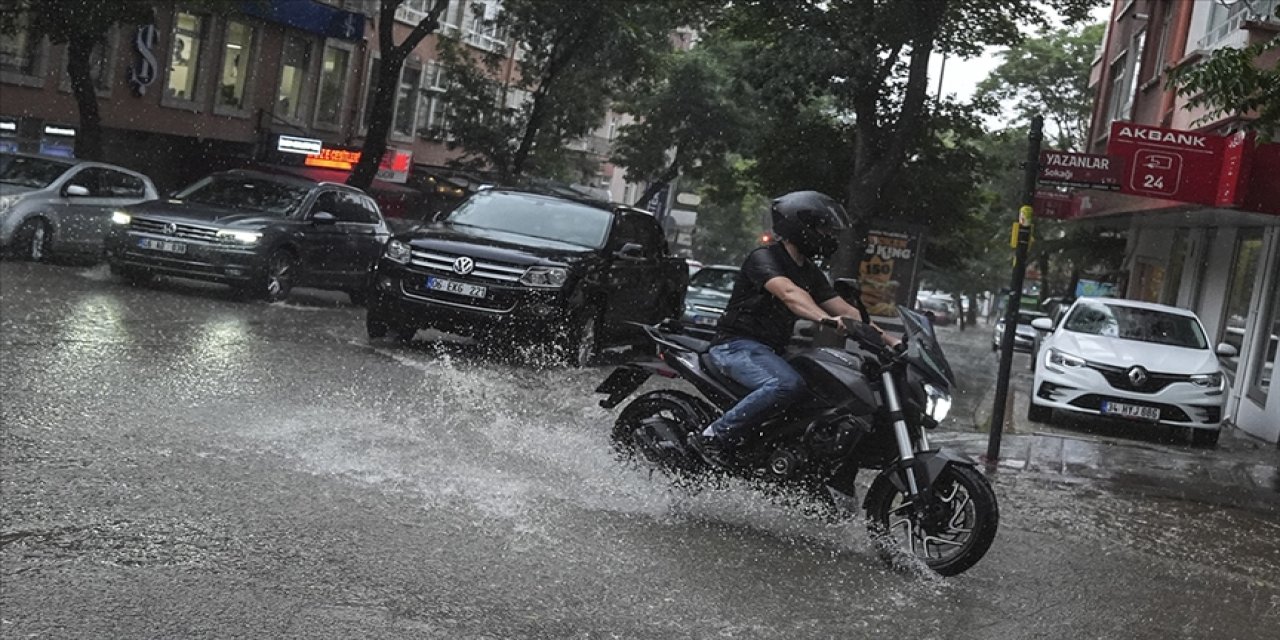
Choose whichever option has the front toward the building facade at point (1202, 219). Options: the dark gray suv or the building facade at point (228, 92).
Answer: the building facade at point (228, 92)

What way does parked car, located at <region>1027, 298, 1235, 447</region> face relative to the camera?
toward the camera

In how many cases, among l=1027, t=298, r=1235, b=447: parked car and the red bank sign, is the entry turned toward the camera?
2

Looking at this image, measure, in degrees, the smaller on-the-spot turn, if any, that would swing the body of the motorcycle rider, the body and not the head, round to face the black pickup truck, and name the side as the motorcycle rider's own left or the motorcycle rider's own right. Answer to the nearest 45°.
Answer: approximately 135° to the motorcycle rider's own left

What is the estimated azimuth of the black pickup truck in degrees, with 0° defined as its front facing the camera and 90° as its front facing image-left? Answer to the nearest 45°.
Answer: approximately 45°

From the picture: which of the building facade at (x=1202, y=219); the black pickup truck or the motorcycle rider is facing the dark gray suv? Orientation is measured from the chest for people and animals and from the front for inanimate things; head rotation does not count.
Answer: the building facade

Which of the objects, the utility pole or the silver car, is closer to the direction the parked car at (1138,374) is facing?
the utility pole

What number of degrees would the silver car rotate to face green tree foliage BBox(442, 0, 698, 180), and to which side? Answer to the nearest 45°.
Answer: approximately 180°

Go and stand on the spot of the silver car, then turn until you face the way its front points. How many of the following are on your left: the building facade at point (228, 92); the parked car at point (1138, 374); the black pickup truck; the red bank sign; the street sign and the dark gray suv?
5

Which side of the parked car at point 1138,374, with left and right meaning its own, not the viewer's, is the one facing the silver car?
right

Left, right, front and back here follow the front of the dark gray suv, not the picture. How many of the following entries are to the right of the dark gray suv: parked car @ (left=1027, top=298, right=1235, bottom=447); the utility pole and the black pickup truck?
0

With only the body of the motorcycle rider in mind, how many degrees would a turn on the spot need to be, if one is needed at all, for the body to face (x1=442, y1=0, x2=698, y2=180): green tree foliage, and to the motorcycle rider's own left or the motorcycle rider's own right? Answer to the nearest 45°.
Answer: approximately 135° to the motorcycle rider's own left

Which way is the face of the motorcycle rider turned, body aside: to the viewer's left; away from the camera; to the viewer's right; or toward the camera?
to the viewer's right

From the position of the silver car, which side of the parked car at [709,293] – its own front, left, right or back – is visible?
front

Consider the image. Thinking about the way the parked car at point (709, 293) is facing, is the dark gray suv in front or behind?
in front

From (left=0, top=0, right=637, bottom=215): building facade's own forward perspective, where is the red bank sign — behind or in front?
in front

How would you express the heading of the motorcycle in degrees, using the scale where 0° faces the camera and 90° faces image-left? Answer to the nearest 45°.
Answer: approximately 315°

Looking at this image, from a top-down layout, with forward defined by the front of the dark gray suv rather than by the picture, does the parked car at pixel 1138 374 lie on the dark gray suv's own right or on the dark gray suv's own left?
on the dark gray suv's own left
